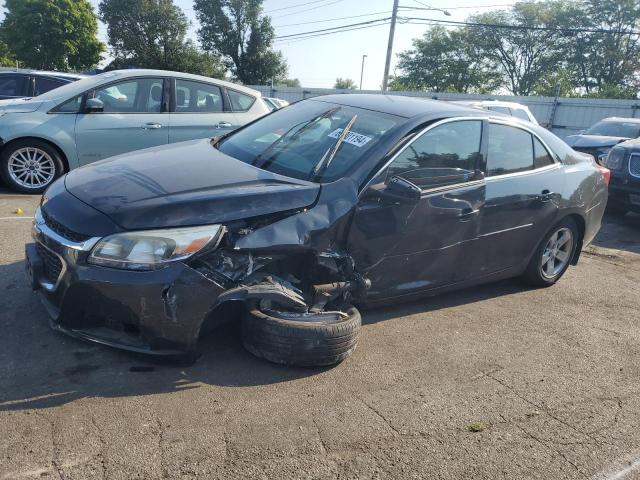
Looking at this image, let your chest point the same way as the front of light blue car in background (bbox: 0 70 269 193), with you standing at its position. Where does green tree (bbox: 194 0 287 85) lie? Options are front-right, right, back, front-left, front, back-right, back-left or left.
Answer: right

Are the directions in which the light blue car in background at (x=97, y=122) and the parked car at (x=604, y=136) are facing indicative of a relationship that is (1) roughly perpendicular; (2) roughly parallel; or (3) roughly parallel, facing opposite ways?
roughly parallel

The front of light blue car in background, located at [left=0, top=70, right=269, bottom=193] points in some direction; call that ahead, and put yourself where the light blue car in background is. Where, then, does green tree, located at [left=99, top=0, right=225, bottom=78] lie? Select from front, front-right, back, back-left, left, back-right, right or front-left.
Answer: right

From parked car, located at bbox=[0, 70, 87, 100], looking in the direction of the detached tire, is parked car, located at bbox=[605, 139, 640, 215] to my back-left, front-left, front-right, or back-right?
front-left

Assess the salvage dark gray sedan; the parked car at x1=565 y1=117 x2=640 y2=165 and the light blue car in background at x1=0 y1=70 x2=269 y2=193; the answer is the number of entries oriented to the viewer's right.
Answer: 0

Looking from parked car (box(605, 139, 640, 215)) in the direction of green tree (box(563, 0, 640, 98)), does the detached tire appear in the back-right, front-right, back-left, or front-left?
back-left

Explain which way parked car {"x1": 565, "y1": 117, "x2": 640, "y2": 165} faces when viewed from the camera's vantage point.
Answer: facing the viewer and to the left of the viewer

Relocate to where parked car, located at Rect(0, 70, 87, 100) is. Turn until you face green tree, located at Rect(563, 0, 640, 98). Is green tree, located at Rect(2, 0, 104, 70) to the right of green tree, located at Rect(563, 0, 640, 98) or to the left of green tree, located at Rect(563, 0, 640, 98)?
left

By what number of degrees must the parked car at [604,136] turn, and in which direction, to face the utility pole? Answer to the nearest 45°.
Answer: approximately 90° to its right

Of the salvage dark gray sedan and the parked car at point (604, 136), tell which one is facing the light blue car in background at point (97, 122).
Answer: the parked car

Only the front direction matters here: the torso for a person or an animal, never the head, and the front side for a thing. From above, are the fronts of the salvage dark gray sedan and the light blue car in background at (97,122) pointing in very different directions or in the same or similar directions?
same or similar directions

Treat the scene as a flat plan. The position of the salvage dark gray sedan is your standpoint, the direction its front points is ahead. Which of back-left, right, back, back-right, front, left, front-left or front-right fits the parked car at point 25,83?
right

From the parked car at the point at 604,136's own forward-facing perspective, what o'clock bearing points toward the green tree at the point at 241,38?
The green tree is roughly at 3 o'clock from the parked car.

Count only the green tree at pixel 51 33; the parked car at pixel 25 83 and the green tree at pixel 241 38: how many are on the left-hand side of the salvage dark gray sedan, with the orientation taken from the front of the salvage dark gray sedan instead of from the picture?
0

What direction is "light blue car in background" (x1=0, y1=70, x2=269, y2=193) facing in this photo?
to the viewer's left

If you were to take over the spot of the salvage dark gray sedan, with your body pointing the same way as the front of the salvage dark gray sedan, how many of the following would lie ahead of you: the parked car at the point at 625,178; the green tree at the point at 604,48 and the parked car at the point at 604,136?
0

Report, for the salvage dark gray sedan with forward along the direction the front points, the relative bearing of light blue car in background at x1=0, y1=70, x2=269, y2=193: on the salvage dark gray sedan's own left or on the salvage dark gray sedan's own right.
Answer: on the salvage dark gray sedan's own right

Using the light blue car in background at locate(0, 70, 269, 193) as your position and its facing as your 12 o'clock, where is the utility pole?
The utility pole is roughly at 4 o'clock from the light blue car in background.
